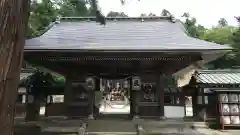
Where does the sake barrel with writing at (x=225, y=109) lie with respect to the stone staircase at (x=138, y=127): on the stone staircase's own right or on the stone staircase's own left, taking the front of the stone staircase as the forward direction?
on the stone staircase's own left

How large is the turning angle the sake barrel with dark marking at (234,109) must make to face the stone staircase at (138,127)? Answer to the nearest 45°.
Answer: approximately 45° to its right

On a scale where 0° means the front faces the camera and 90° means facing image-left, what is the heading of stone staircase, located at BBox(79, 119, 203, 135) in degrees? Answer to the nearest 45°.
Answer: approximately 0°
